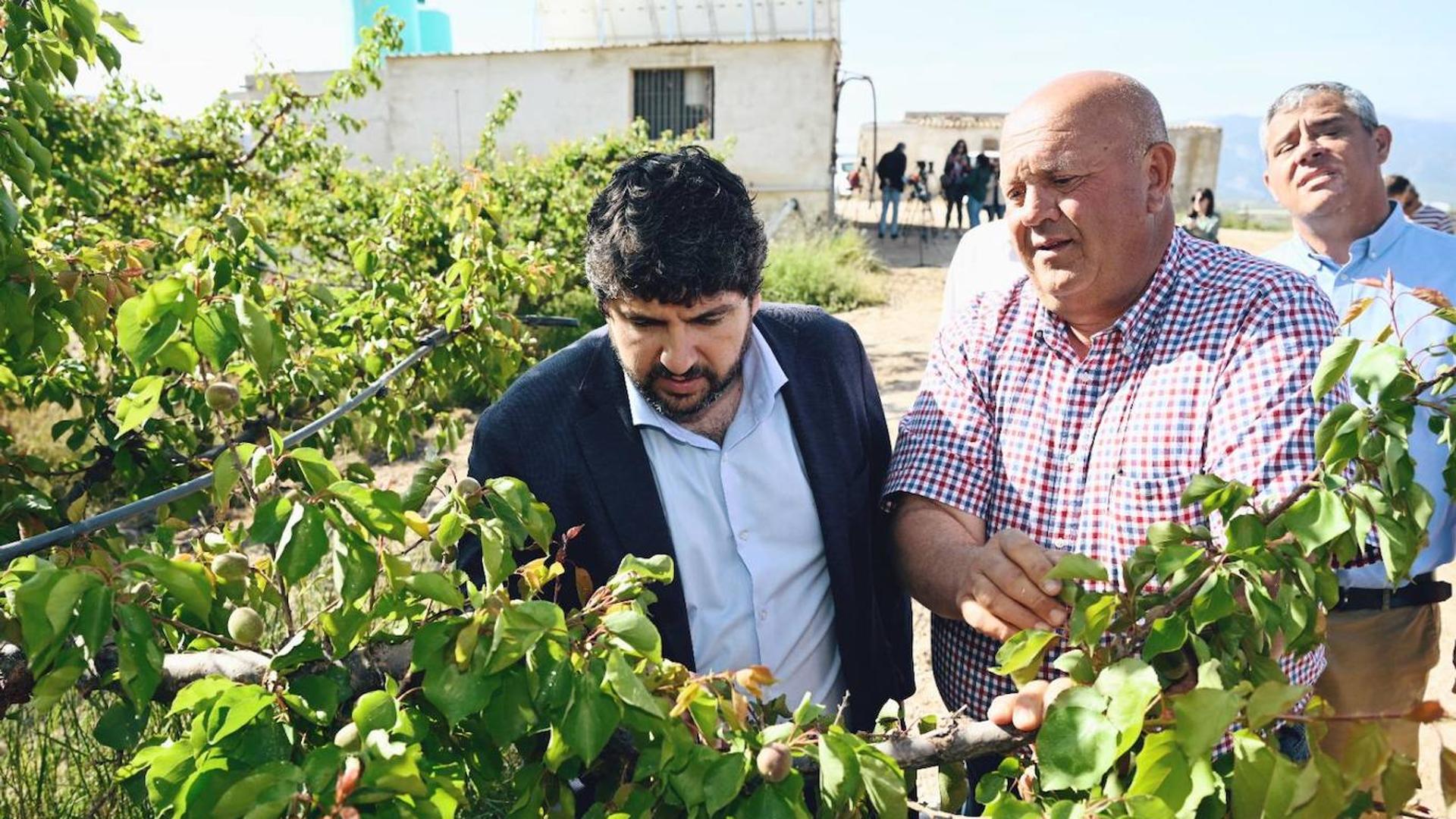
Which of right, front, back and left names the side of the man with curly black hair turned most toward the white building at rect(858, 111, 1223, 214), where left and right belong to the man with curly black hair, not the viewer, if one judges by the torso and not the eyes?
back

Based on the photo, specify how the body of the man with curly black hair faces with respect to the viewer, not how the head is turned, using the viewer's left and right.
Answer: facing the viewer

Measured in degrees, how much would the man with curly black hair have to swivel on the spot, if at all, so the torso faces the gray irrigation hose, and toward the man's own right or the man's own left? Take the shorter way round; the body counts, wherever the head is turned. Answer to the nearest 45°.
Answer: approximately 90° to the man's own right

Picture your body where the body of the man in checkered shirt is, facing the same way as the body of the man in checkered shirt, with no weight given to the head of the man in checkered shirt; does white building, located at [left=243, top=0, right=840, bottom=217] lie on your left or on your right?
on your right

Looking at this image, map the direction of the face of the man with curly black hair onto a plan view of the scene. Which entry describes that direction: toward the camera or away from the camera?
toward the camera

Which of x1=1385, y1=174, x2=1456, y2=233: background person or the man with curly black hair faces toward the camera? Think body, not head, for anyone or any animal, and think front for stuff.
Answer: the man with curly black hair

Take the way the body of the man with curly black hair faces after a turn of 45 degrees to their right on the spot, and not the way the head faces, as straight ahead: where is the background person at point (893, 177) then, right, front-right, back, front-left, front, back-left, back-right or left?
back-right

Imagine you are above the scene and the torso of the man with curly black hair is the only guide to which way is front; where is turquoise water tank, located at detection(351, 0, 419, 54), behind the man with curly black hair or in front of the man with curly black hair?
behind

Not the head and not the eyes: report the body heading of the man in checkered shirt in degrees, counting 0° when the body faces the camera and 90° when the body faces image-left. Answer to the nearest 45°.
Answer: approximately 45°

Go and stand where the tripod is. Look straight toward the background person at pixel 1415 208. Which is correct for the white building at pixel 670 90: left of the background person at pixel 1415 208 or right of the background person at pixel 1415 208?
right

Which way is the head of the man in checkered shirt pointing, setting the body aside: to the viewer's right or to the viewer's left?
to the viewer's left
